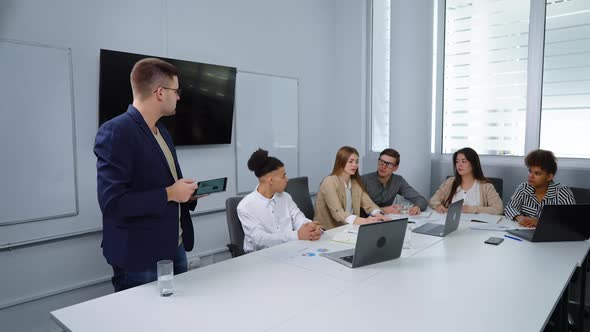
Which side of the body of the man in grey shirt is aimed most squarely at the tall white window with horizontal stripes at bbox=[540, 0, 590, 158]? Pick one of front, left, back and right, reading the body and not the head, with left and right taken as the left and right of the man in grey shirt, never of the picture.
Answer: left

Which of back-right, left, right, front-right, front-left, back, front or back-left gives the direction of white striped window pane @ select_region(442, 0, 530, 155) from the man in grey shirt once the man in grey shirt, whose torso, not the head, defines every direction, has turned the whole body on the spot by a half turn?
front-right

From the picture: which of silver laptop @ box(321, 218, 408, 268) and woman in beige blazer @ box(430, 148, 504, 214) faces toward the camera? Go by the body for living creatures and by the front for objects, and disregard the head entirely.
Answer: the woman in beige blazer

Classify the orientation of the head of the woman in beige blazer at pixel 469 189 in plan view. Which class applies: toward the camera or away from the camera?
toward the camera

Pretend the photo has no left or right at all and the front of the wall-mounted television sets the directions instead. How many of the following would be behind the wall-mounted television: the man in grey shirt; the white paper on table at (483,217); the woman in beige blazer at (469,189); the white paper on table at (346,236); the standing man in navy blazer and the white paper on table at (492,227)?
0

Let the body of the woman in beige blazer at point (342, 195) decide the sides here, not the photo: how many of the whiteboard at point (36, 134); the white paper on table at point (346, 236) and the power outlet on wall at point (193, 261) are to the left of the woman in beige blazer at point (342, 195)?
0

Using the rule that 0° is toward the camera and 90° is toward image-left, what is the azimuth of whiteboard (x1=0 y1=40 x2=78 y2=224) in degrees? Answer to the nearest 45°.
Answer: approximately 315°

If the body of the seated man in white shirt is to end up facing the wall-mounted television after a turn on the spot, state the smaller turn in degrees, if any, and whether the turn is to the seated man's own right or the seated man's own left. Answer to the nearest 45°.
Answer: approximately 180°

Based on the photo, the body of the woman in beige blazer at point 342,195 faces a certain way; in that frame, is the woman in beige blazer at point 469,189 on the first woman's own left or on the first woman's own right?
on the first woman's own left

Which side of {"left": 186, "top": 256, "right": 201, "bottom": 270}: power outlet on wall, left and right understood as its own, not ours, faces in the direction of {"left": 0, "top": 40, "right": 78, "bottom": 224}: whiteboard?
right

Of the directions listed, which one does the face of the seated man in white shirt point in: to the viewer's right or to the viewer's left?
to the viewer's right

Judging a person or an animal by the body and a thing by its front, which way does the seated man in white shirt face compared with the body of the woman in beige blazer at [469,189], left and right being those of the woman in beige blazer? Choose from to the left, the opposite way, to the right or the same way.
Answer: to the left

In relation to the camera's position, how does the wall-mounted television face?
facing the viewer and to the right of the viewer

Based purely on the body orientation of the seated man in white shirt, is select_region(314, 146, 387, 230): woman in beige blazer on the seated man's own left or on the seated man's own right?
on the seated man's own left

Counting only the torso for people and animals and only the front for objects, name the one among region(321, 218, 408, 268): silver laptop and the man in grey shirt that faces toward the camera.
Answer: the man in grey shirt

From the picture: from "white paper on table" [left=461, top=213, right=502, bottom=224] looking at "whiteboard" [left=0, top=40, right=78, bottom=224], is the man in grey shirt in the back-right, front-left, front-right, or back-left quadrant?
front-right

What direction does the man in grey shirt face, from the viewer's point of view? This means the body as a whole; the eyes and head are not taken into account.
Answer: toward the camera

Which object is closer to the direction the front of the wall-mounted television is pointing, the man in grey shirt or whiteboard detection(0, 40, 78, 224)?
the man in grey shirt

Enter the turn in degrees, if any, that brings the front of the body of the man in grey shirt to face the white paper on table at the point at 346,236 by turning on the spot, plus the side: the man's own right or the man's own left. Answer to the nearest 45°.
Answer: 0° — they already face it

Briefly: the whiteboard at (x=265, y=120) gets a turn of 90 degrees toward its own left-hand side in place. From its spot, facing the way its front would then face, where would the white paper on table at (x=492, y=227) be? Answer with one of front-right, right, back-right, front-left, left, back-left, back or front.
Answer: right

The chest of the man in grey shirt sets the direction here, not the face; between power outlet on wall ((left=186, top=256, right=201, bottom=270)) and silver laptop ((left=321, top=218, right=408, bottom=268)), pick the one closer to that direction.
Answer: the silver laptop
